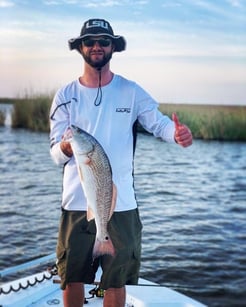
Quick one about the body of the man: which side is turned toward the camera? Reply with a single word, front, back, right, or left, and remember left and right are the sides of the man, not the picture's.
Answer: front

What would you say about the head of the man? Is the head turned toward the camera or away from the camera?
toward the camera
